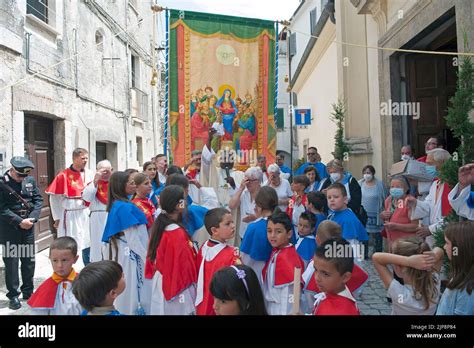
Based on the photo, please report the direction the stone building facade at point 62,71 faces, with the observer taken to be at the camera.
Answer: facing the viewer and to the right of the viewer

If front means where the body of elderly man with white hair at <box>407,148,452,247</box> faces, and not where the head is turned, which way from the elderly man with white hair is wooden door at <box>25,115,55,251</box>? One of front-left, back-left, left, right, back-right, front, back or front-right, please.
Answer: front

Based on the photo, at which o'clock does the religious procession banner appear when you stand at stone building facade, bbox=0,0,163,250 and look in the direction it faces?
The religious procession banner is roughly at 11 o'clock from the stone building facade.

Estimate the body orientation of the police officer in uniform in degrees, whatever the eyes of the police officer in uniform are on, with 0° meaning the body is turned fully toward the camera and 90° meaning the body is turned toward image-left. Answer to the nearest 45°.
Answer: approximately 315°

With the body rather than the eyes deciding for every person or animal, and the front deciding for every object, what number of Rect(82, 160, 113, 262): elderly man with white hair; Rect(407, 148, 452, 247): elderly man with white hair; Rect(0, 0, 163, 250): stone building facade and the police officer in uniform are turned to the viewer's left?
1

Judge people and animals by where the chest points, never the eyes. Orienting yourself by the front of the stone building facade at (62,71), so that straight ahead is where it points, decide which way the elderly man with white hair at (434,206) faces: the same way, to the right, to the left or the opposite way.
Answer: the opposite way

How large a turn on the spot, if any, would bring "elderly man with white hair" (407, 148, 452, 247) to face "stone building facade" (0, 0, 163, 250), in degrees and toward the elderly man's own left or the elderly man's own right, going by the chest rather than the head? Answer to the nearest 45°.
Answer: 0° — they already face it

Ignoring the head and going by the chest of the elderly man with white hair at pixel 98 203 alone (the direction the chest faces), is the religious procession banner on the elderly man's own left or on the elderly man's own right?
on the elderly man's own left

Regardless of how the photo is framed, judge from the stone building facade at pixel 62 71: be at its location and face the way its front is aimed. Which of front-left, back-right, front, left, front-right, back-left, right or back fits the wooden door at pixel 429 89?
front-left

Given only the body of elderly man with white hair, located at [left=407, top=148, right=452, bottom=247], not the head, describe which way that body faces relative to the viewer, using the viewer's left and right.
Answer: facing to the left of the viewer

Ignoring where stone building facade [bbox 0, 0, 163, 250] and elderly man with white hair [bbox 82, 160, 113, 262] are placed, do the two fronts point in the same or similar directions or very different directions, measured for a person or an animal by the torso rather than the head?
same or similar directions

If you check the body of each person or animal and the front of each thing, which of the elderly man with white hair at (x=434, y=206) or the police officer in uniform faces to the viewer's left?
the elderly man with white hair

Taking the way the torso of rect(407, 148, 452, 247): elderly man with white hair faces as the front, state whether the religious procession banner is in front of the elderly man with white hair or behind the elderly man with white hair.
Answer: in front

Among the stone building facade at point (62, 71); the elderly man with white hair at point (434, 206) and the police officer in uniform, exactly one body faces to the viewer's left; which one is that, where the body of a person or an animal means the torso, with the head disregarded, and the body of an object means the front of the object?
the elderly man with white hair

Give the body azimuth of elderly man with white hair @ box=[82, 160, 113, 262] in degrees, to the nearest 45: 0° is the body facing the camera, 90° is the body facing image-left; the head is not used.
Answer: approximately 315°
